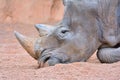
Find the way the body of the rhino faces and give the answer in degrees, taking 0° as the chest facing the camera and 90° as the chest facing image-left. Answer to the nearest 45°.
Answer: approximately 90°
